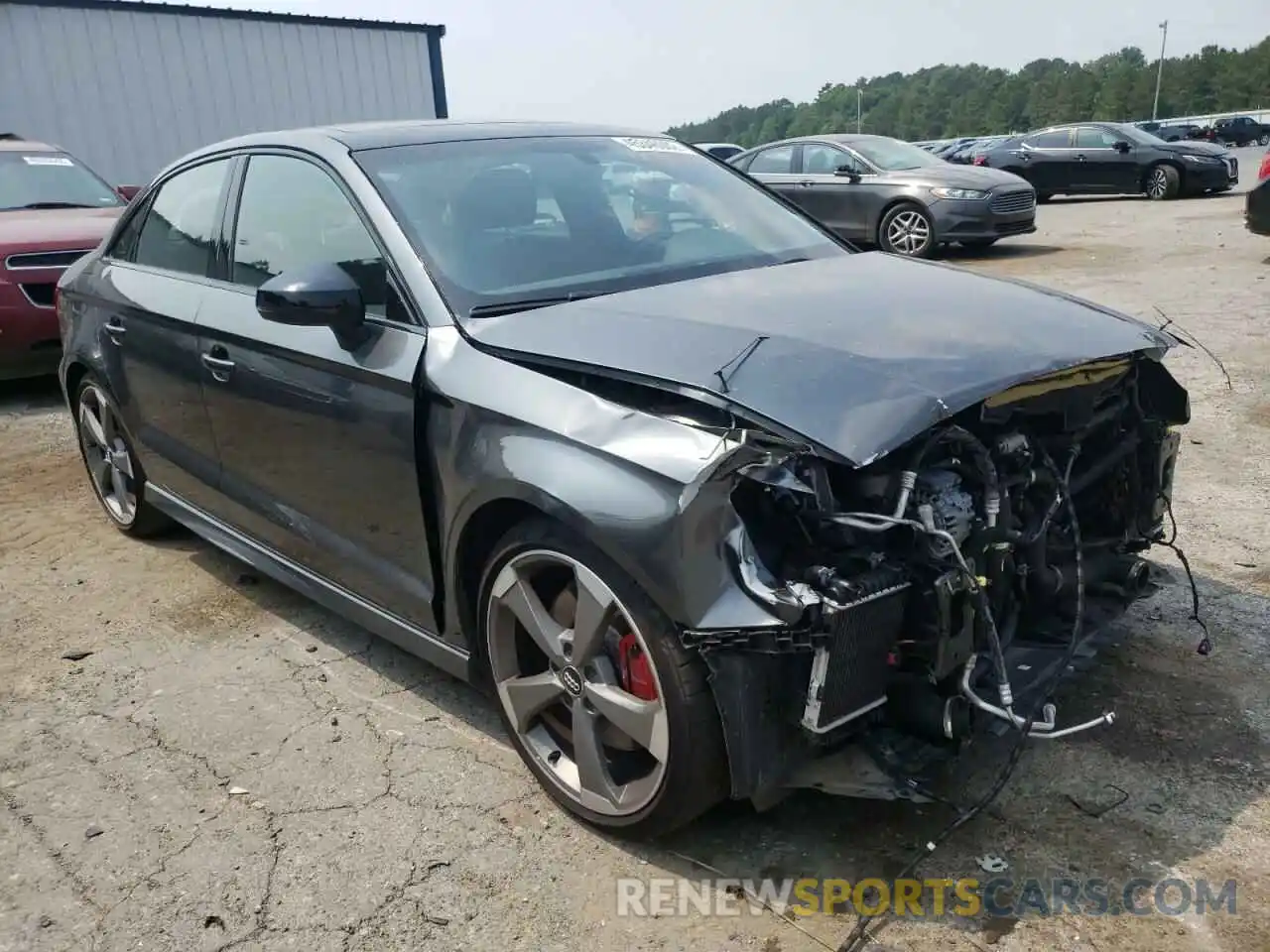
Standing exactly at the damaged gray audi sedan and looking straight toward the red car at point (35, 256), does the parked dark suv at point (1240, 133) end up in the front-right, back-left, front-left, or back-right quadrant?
front-right

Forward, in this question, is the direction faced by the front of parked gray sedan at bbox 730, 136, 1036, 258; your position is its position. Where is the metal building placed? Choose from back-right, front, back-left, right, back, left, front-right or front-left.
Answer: back-right

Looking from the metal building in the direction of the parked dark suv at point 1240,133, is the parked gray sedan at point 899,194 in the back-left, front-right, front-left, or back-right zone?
front-right

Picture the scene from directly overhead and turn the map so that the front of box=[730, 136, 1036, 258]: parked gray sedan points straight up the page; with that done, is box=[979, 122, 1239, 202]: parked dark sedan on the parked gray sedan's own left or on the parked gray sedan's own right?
on the parked gray sedan's own left

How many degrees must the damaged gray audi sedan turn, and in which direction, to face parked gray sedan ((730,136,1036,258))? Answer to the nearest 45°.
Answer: approximately 135° to its left

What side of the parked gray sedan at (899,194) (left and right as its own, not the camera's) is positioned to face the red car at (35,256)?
right

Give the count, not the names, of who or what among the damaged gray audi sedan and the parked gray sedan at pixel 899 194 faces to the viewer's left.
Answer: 0

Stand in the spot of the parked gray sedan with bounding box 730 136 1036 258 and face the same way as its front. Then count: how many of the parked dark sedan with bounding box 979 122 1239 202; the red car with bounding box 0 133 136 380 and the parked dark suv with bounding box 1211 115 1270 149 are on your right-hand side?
1

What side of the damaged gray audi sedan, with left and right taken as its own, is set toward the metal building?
back

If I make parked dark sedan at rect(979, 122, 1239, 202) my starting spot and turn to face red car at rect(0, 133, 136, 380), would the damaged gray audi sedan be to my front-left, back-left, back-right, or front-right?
front-left

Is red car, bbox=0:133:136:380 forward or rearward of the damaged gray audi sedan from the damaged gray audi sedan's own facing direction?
rearward

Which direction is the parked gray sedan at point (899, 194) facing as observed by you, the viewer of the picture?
facing the viewer and to the right of the viewer
